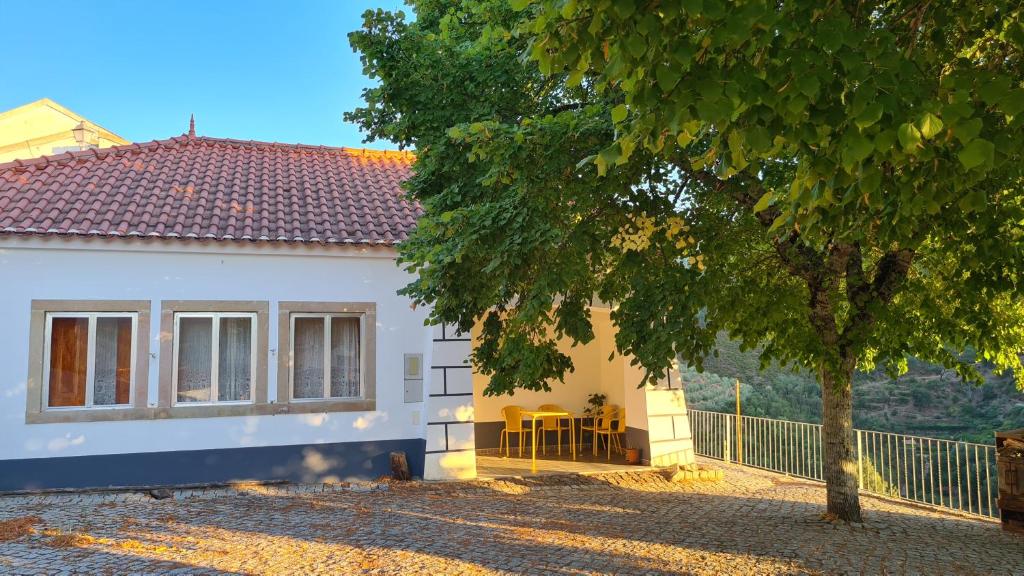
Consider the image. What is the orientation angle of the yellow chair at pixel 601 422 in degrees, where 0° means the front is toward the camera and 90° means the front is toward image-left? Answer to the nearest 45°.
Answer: approximately 45°

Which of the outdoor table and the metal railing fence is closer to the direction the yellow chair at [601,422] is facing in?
the outdoor table

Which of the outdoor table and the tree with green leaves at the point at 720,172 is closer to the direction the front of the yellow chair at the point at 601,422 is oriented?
the outdoor table

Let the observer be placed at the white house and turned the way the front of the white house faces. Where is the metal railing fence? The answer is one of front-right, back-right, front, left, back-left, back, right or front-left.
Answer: left

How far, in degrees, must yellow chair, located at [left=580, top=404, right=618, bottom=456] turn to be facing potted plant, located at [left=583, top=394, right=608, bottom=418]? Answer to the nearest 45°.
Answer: approximately 135° to its right

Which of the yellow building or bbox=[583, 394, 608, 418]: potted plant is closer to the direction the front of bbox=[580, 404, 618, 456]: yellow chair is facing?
the yellow building

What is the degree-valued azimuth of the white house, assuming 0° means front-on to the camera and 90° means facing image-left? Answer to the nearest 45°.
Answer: approximately 0°

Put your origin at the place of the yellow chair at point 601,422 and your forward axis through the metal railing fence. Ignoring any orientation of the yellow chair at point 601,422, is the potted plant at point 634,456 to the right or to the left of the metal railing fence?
right

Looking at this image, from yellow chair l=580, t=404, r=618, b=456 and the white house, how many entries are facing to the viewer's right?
0

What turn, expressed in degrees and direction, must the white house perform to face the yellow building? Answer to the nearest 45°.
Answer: approximately 135° to its right
